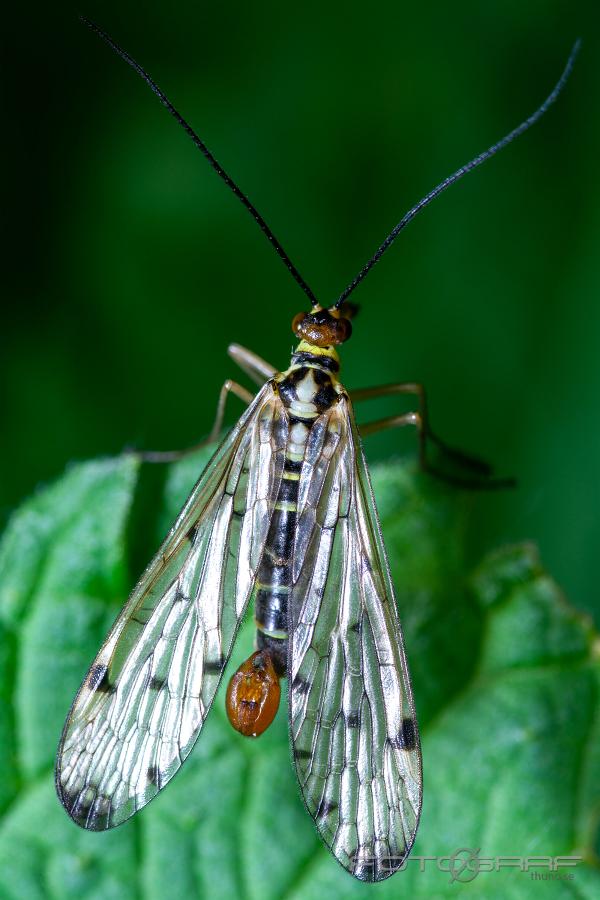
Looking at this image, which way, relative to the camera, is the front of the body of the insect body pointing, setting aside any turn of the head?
away from the camera
